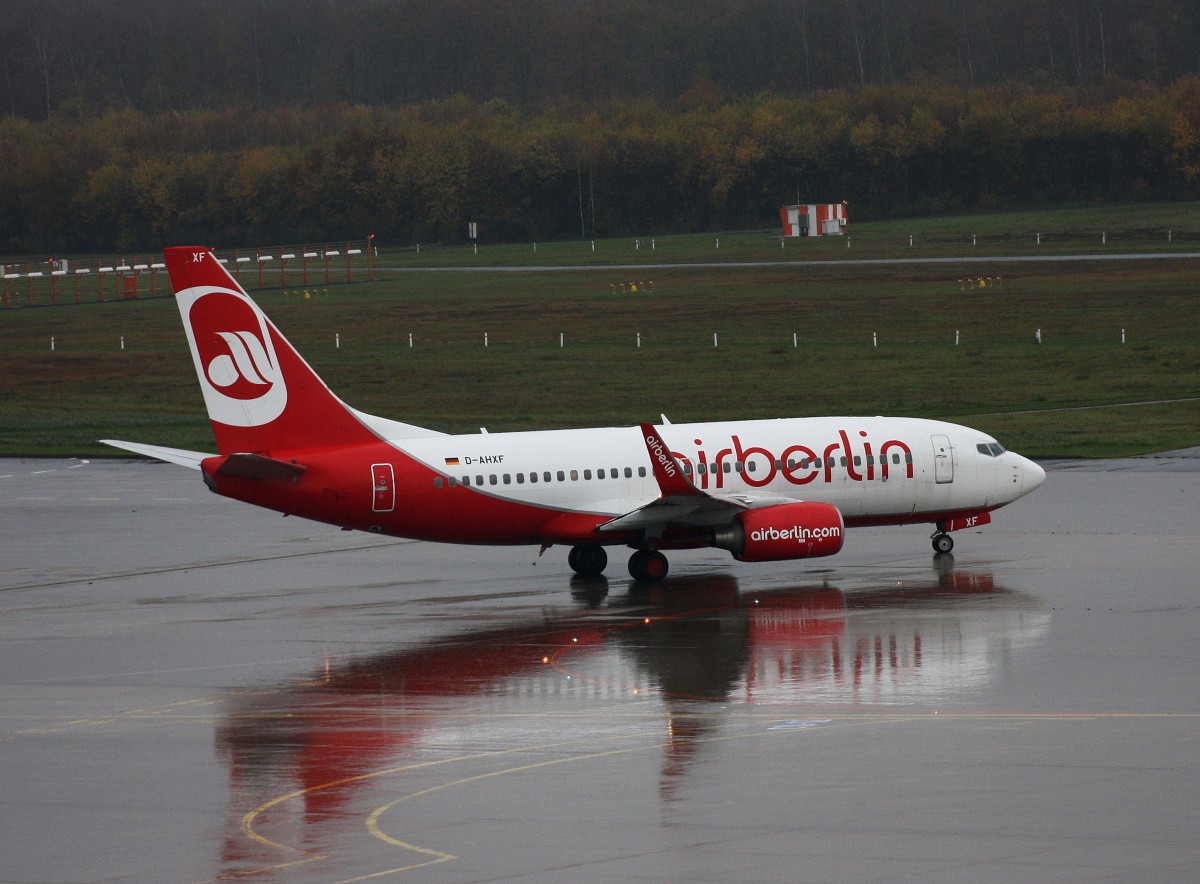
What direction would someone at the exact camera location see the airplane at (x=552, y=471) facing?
facing away from the viewer and to the right of the viewer
